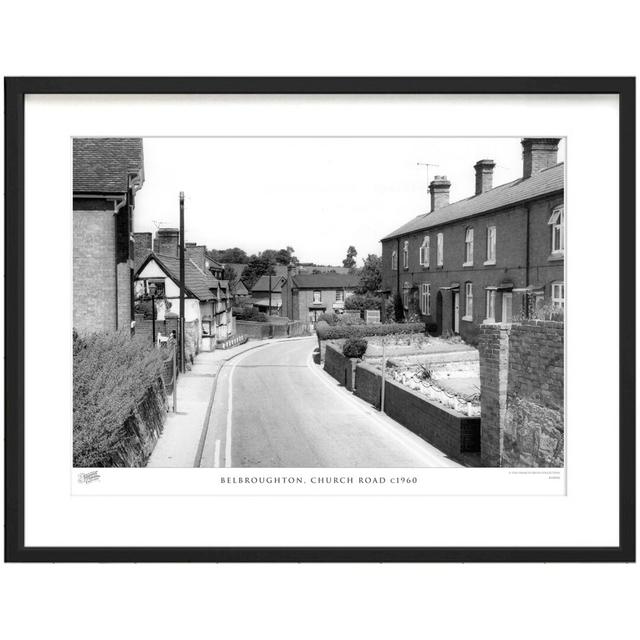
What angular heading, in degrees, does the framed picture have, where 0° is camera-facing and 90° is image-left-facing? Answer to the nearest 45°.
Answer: approximately 0°
